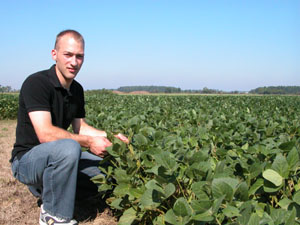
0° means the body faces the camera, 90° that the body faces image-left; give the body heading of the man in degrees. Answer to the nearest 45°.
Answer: approximately 315°
